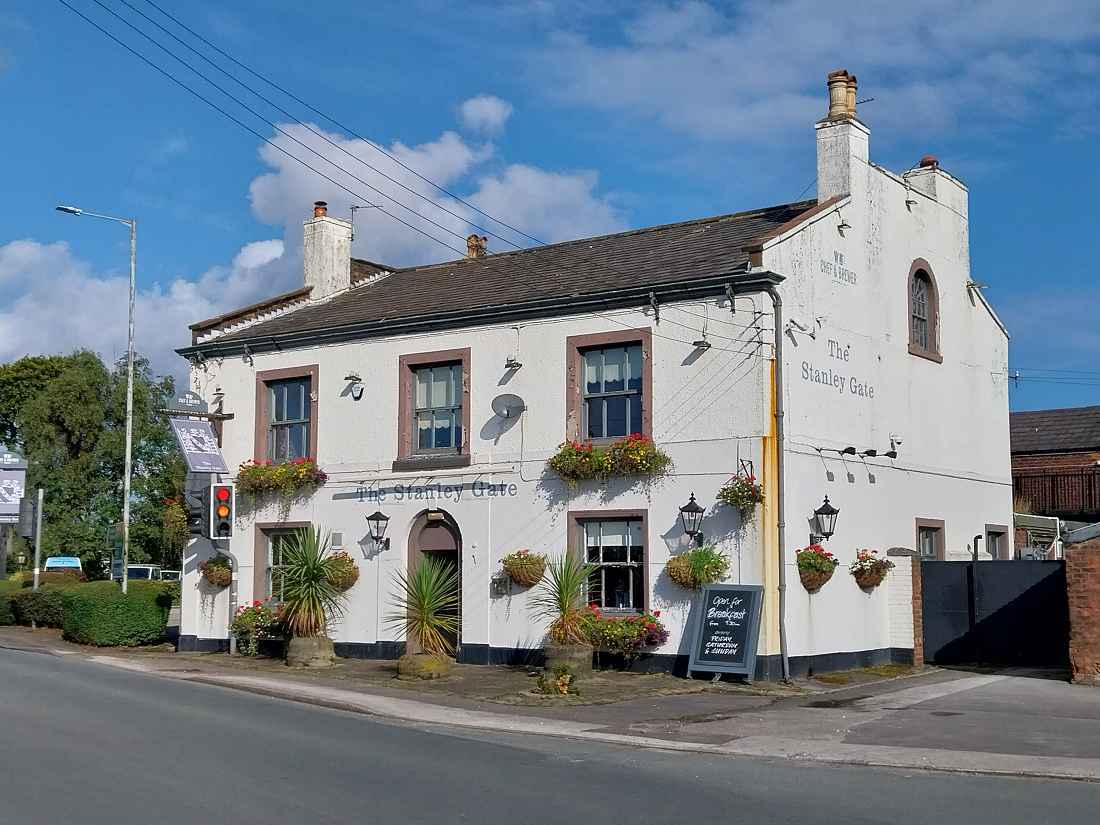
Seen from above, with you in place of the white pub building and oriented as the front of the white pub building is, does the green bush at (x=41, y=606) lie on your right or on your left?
on your right

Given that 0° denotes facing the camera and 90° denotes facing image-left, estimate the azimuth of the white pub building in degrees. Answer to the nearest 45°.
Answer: approximately 45°

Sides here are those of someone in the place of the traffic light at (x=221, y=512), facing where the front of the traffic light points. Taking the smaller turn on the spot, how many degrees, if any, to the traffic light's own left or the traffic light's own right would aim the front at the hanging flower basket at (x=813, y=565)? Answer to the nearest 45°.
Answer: approximately 45° to the traffic light's own left

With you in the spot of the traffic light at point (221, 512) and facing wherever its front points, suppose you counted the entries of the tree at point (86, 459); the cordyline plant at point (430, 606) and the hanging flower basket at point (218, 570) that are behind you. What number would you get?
2

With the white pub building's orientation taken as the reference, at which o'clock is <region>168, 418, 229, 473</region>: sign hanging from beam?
The sign hanging from beam is roughly at 2 o'clock from the white pub building.

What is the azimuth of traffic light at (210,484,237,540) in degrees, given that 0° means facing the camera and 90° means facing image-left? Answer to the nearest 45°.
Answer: approximately 0°

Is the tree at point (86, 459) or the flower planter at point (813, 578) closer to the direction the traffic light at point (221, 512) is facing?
the flower planter

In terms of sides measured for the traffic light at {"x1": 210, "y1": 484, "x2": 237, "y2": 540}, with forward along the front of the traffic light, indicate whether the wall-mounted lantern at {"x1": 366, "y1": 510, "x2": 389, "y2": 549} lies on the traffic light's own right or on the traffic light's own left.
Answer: on the traffic light's own left

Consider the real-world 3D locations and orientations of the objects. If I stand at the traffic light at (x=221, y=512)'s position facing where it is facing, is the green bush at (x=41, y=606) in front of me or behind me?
behind
